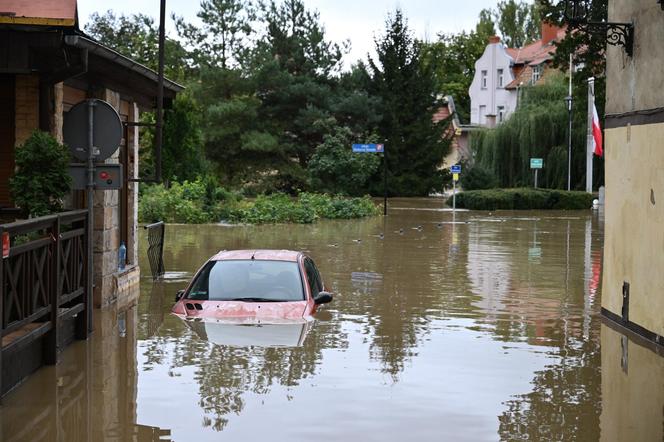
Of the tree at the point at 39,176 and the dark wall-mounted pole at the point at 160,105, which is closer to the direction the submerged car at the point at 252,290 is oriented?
the tree

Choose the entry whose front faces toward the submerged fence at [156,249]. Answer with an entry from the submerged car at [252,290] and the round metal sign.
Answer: the round metal sign

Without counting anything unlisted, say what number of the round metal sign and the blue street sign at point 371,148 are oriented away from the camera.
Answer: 1

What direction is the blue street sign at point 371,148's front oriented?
toward the camera

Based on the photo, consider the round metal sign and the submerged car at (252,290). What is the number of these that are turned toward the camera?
1

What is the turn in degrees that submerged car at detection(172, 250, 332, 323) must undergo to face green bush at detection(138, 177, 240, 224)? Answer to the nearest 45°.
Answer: approximately 180°

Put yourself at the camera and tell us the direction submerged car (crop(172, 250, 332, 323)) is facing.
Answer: facing the viewer

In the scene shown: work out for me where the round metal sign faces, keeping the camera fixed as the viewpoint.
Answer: facing away from the viewer

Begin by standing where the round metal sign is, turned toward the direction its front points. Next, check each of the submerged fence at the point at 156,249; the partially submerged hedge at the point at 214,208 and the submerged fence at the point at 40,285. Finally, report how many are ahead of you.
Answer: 2

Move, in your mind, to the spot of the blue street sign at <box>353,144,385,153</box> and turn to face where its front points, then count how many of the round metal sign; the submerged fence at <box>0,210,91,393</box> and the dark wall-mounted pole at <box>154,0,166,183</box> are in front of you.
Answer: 3

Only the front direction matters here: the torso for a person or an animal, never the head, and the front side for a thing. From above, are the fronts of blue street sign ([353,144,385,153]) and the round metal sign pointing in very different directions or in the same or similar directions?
very different directions

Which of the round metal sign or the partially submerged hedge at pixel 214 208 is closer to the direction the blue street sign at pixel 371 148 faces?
the round metal sign

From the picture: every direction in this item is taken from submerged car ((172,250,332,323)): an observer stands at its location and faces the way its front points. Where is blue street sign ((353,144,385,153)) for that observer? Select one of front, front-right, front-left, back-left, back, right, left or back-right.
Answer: back

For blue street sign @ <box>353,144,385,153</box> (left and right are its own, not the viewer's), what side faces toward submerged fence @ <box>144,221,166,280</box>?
front

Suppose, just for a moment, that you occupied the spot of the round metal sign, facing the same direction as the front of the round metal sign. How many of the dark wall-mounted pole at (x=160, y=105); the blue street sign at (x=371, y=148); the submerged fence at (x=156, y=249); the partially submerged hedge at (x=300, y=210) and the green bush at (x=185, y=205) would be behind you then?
0

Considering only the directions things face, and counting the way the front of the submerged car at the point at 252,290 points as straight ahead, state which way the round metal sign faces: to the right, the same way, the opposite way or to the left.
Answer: the opposite way

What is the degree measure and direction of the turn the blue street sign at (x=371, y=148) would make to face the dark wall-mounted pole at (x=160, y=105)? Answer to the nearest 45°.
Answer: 0° — it already faces it

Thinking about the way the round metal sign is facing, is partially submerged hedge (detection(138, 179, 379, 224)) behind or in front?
in front

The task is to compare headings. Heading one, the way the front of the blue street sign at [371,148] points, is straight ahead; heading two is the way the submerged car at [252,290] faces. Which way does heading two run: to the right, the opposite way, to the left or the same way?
the same way

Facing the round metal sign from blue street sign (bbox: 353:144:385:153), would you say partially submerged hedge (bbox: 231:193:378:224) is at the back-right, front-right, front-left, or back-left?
front-right

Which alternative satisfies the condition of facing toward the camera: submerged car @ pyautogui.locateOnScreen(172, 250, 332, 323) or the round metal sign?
the submerged car
